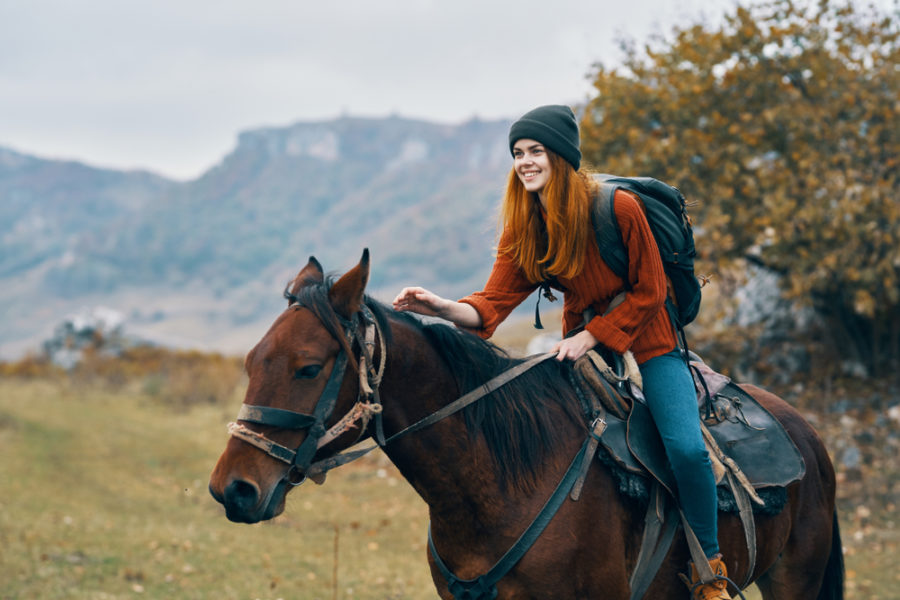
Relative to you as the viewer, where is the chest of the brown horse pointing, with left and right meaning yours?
facing the viewer and to the left of the viewer

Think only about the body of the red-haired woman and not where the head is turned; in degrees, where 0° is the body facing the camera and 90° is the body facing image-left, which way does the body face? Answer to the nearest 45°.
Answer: approximately 45°

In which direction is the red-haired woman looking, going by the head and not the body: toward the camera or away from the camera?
toward the camera

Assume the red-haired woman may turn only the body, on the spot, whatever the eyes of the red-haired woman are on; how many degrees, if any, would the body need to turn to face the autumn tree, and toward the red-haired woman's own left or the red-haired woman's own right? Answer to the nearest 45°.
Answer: approximately 135° to the red-haired woman's own right

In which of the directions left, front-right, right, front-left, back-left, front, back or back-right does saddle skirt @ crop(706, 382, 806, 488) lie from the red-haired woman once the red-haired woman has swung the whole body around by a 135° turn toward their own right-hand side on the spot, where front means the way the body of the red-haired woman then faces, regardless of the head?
front-right
